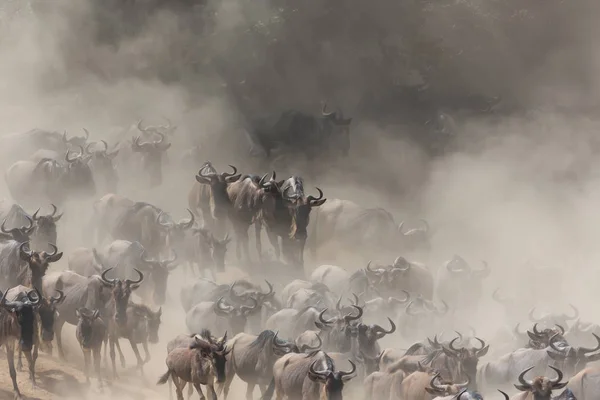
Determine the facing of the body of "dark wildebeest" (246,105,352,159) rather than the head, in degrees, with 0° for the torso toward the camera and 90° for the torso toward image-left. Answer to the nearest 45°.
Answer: approximately 270°

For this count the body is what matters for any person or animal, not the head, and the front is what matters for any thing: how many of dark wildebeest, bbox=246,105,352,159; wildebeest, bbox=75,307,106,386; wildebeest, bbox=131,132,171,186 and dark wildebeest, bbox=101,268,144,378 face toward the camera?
3

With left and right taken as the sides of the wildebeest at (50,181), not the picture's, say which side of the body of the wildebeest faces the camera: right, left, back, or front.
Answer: right

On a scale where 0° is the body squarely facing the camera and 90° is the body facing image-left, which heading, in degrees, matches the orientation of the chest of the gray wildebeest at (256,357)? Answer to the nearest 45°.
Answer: approximately 315°

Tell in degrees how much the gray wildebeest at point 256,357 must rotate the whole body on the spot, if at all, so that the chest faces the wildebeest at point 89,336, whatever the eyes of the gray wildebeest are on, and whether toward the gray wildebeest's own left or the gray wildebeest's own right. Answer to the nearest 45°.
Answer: approximately 135° to the gray wildebeest's own right

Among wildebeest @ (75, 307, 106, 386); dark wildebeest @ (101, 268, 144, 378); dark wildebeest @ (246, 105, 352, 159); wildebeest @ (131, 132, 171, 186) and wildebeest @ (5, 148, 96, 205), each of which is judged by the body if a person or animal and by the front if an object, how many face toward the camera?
3

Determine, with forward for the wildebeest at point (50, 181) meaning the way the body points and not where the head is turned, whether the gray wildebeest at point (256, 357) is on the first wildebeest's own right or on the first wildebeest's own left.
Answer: on the first wildebeest's own right

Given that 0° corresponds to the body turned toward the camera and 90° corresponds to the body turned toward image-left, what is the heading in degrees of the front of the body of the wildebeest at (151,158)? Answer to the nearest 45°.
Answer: approximately 0°

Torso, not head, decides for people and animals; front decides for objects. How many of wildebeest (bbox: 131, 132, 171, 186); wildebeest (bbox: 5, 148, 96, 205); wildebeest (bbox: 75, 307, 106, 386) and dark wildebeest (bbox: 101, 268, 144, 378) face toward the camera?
3
